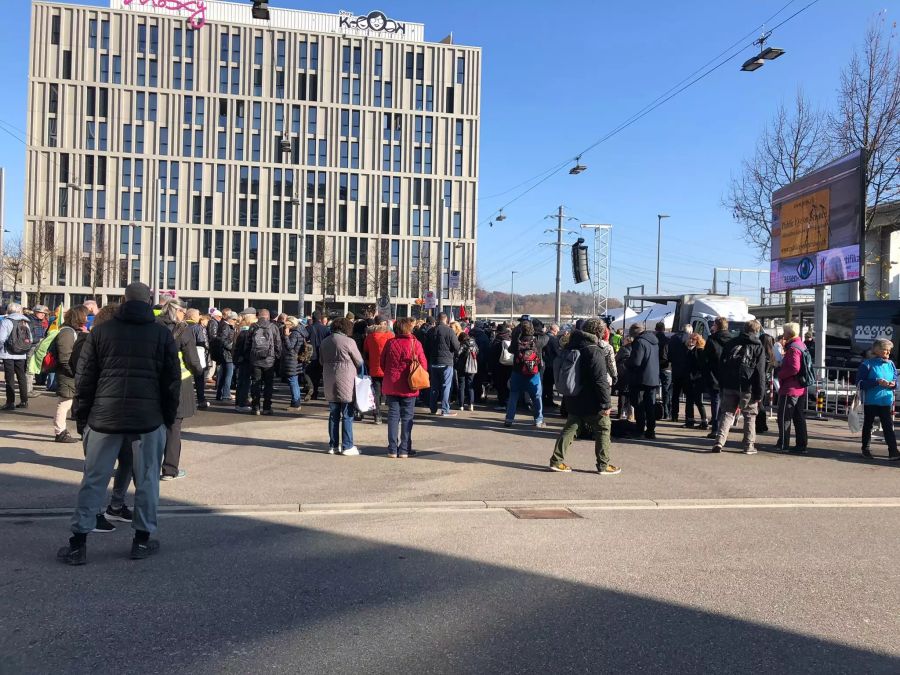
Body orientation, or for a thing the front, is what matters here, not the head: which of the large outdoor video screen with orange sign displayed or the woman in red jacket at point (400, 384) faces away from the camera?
the woman in red jacket

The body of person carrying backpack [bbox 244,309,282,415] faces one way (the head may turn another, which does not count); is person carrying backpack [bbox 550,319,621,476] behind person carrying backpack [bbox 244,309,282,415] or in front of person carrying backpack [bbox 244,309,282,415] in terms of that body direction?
behind

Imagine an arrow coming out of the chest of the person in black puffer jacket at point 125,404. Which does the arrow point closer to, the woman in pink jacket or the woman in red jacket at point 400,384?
the woman in red jacket

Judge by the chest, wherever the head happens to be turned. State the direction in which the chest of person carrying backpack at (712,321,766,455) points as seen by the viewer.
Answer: away from the camera

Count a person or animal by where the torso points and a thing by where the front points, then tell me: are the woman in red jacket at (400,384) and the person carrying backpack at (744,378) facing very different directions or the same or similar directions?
same or similar directions

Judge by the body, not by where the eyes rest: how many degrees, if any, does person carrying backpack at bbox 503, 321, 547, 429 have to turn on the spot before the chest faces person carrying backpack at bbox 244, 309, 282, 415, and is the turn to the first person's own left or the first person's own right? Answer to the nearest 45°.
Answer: approximately 90° to the first person's own left

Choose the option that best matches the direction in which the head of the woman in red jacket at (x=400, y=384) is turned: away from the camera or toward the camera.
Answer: away from the camera

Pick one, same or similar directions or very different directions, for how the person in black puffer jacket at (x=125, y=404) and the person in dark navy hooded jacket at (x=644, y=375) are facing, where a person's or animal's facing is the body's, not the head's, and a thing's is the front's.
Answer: same or similar directions

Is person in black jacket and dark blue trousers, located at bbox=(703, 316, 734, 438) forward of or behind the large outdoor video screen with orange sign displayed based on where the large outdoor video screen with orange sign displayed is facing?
forward

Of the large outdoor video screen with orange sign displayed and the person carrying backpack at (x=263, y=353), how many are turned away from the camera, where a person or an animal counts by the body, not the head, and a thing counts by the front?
1

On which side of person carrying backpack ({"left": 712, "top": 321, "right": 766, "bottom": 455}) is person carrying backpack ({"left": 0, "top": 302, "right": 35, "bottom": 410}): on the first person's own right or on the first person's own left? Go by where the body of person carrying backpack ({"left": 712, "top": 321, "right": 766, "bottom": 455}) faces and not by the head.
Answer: on the first person's own left

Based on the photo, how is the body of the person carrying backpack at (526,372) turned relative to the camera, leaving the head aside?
away from the camera

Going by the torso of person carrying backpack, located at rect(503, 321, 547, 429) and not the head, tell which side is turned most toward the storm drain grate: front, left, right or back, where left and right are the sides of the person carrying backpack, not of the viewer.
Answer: back

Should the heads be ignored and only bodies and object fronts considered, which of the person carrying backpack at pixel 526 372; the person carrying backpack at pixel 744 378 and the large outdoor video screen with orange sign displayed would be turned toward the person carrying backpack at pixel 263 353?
the large outdoor video screen with orange sign displayed

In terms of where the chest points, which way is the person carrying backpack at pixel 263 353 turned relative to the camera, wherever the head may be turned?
away from the camera

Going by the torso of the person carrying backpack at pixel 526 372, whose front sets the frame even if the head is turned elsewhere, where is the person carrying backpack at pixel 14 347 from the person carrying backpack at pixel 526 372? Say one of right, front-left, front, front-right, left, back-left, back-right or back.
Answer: left

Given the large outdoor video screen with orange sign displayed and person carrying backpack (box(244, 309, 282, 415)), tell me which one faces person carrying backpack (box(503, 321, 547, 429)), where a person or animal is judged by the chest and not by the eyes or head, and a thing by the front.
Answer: the large outdoor video screen with orange sign displayed

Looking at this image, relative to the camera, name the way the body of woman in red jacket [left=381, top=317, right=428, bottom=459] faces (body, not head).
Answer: away from the camera

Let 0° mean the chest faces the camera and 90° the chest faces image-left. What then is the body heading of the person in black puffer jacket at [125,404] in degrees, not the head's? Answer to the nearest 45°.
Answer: approximately 180°
